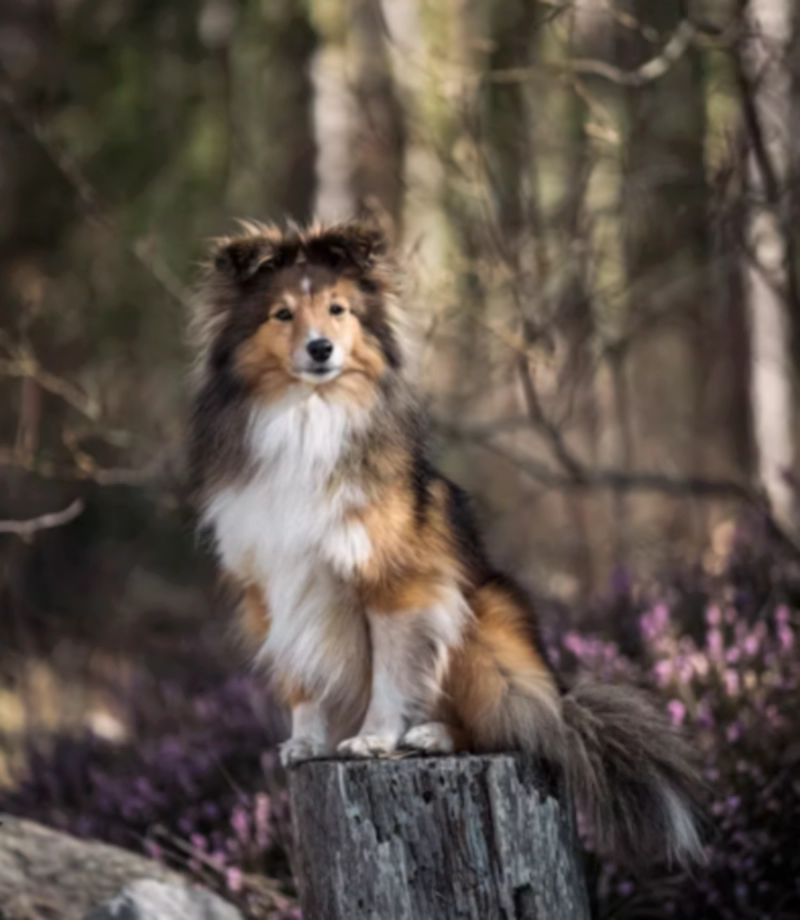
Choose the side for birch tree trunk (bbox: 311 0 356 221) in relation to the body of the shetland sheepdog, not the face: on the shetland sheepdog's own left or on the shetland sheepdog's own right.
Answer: on the shetland sheepdog's own right

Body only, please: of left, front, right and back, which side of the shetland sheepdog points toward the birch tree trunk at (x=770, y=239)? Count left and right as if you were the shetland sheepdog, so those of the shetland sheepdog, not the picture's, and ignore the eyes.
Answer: back

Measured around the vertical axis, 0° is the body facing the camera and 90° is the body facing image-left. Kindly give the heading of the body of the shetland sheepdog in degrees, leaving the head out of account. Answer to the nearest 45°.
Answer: approximately 45°

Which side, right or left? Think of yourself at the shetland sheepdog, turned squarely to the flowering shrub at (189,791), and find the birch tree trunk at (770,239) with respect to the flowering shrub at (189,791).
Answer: right

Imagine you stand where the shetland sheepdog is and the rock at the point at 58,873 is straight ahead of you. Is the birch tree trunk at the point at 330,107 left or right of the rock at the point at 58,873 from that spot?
right

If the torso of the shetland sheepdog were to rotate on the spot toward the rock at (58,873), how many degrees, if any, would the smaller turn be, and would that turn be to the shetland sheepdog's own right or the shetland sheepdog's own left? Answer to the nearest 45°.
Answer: approximately 90° to the shetland sheepdog's own right

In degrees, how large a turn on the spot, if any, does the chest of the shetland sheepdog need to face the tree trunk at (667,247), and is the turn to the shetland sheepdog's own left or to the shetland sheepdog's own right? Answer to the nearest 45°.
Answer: approximately 135° to the shetland sheepdog's own right

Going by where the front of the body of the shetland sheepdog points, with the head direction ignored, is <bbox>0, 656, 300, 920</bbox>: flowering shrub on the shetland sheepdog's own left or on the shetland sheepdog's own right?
on the shetland sheepdog's own right

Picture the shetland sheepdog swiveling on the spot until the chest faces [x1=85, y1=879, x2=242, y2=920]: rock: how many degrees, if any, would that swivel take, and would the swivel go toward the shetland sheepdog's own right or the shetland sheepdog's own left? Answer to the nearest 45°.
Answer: approximately 90° to the shetland sheepdog's own right
